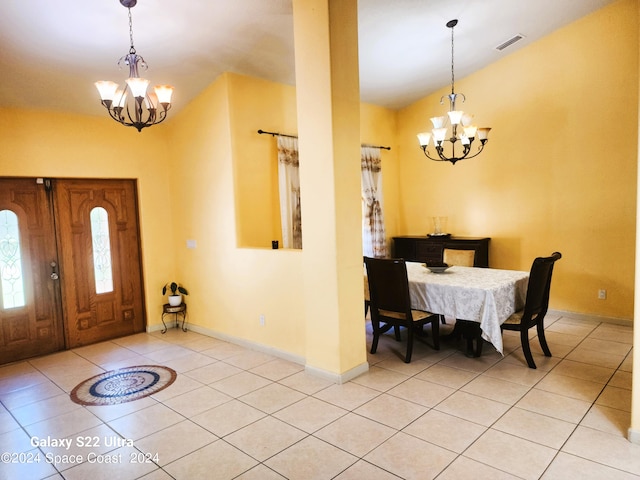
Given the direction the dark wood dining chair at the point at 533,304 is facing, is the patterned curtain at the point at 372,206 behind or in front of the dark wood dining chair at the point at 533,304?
in front

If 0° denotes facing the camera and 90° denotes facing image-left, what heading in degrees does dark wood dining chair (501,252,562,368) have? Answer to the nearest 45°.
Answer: approximately 135°

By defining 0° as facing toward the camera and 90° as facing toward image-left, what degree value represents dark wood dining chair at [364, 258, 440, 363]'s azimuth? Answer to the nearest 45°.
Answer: approximately 225°

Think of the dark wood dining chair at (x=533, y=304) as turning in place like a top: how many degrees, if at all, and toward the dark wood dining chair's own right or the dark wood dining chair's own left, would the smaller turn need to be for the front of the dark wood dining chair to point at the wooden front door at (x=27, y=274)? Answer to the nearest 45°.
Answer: approximately 45° to the dark wood dining chair's own left

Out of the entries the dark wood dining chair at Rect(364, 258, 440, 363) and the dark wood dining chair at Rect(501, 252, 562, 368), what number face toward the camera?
0

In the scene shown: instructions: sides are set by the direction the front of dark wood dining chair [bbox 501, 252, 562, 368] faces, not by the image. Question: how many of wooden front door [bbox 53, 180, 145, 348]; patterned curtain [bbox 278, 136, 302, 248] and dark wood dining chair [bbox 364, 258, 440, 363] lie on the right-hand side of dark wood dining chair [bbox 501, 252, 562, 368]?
0

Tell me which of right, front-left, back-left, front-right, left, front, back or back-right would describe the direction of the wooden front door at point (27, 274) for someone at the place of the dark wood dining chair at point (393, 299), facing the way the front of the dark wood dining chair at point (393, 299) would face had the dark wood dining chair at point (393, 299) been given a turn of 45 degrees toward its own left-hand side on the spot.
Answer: left

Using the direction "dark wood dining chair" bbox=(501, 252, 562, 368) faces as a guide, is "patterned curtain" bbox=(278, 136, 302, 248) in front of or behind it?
in front

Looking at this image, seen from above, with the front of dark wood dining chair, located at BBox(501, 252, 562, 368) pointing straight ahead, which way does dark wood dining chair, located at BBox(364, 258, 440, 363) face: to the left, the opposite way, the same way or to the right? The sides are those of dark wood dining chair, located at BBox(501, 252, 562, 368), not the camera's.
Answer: to the right

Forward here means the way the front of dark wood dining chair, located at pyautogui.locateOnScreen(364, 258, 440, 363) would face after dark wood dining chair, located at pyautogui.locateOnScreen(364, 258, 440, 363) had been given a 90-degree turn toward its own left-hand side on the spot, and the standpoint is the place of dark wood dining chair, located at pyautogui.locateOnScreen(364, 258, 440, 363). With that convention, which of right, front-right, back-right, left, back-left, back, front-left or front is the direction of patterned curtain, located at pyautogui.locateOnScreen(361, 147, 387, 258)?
front-right

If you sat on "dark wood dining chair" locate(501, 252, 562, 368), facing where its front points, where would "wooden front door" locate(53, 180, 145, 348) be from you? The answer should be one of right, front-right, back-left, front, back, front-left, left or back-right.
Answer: front-left
